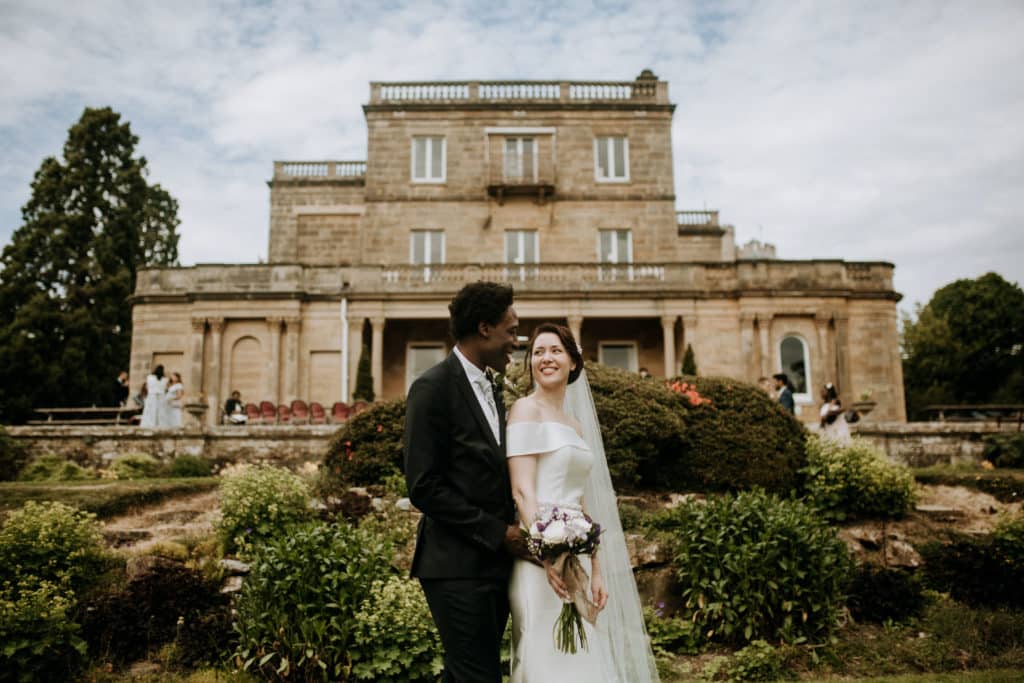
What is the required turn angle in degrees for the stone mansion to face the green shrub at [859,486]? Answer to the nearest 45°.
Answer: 0° — it already faces it

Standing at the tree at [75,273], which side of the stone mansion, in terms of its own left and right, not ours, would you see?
right

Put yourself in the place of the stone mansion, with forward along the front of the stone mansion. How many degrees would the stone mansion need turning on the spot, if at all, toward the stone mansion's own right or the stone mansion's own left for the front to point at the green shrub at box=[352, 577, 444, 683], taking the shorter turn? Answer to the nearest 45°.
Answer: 0° — it already faces it

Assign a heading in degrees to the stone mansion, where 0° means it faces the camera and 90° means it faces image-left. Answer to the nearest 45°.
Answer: approximately 0°

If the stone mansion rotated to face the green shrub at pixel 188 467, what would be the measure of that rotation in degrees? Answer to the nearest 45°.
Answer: approximately 45° to its right

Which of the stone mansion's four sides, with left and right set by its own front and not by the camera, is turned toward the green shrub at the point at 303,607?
front

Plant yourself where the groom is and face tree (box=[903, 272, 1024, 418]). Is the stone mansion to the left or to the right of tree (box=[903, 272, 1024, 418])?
left

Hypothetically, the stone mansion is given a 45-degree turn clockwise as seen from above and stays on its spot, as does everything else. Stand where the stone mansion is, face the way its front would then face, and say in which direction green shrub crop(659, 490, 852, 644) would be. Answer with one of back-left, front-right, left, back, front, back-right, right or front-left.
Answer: front-left

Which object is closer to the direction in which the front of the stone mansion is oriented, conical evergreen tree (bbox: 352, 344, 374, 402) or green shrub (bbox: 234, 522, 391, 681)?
the green shrub

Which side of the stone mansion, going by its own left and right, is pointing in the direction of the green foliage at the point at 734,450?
front

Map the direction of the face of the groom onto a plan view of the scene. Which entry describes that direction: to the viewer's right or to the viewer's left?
to the viewer's right

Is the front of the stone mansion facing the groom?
yes

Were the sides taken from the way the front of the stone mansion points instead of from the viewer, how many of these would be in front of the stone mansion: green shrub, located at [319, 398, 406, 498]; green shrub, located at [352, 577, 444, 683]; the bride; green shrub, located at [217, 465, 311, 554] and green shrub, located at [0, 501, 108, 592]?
5

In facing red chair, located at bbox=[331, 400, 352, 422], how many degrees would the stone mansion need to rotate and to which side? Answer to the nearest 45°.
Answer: approximately 45° to its right

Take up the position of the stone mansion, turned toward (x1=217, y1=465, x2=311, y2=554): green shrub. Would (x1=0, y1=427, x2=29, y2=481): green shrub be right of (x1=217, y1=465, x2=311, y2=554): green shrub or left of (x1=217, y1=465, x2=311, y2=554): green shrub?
right

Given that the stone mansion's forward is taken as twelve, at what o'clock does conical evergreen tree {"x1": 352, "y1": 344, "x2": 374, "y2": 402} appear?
The conical evergreen tree is roughly at 2 o'clock from the stone mansion.
